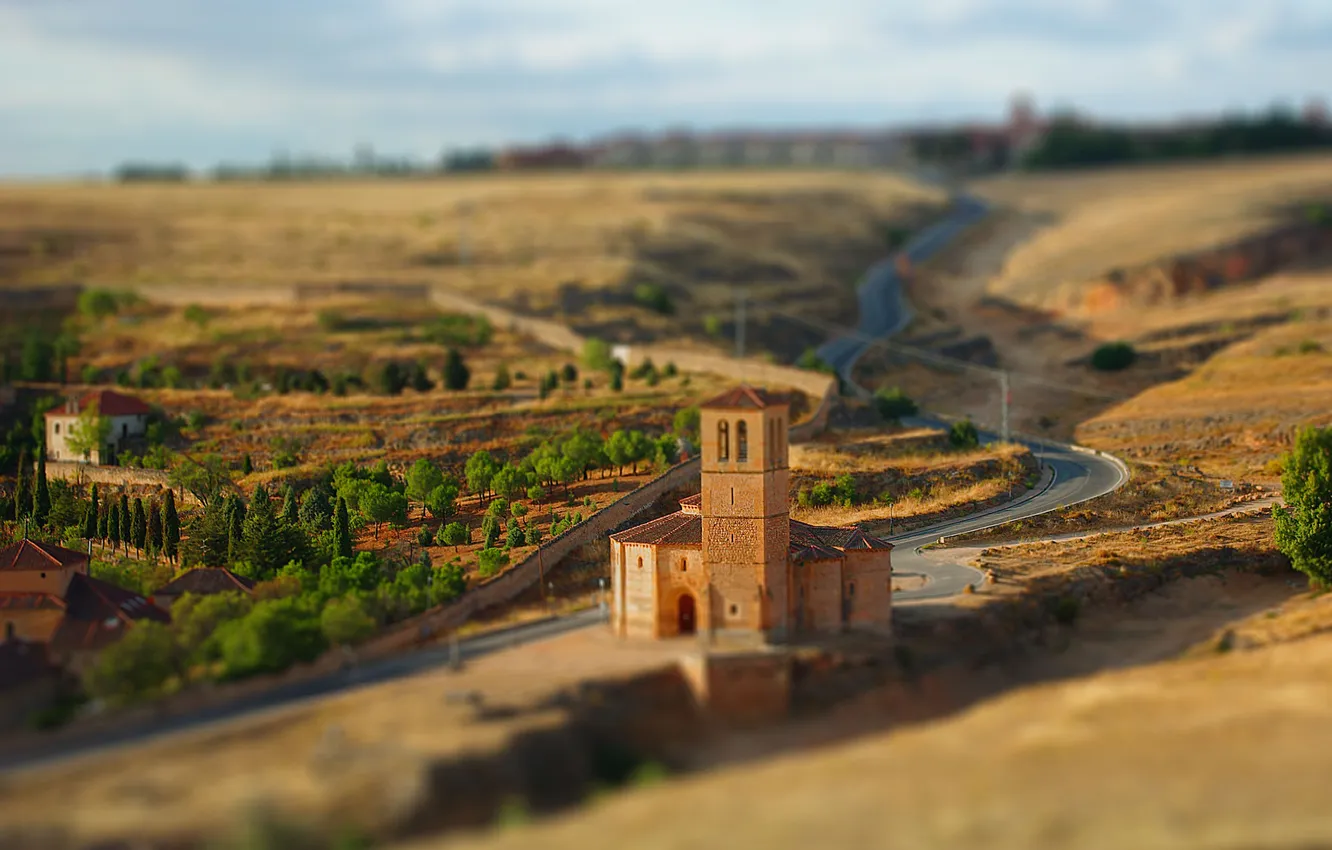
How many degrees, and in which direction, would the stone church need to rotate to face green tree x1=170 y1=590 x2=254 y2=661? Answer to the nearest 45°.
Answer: approximately 45° to its right

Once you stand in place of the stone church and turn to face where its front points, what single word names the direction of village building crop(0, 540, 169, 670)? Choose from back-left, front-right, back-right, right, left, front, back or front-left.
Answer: front-right

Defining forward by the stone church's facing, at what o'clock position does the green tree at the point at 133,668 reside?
The green tree is roughly at 1 o'clock from the stone church.

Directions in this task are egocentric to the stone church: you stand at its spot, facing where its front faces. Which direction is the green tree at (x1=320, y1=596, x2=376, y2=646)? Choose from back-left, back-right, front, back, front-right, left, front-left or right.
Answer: front-right

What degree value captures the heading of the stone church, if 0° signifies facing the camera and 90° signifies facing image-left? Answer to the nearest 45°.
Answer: approximately 45°

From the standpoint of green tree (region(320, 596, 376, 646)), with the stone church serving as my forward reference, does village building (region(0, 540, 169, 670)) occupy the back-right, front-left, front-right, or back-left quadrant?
back-left

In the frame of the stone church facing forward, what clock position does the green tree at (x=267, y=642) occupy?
The green tree is roughly at 1 o'clock from the stone church.
